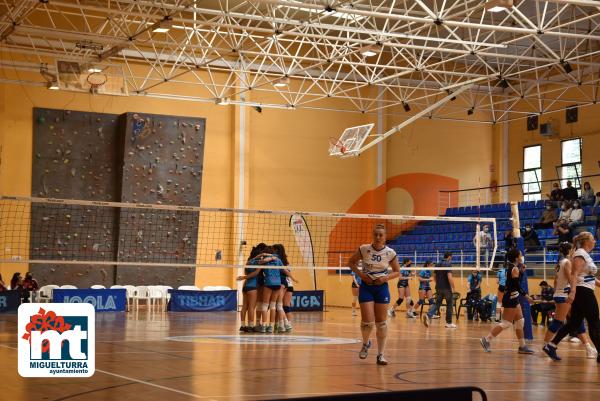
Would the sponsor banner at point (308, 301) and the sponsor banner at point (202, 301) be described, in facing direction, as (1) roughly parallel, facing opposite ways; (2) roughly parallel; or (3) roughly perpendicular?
roughly parallel

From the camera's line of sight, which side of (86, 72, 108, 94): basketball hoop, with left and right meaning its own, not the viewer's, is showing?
front

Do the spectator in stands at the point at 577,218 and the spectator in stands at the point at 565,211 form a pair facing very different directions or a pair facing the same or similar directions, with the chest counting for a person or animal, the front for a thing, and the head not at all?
same or similar directions

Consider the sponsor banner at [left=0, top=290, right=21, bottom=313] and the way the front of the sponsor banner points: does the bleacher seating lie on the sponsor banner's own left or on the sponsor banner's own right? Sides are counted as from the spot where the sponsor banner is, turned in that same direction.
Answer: on the sponsor banner's own left

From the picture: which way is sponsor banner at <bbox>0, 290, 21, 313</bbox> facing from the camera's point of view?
toward the camera

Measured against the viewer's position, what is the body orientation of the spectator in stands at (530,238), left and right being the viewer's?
facing the viewer and to the left of the viewer

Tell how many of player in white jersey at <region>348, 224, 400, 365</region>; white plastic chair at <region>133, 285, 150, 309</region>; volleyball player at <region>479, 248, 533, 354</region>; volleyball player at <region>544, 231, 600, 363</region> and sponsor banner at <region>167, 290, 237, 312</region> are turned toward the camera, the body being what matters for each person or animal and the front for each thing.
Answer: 3

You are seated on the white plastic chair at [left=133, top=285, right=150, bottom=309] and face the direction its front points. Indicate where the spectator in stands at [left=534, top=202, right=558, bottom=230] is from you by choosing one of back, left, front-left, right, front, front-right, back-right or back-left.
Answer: left

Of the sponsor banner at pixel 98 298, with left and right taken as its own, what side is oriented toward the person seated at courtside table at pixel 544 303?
left

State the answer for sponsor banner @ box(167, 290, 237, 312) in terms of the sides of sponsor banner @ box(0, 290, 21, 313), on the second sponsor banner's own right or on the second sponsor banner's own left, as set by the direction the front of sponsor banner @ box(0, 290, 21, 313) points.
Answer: on the second sponsor banner's own left

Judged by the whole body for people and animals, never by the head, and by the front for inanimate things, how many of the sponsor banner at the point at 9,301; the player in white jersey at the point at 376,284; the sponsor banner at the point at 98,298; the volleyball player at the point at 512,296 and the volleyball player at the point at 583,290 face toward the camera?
3
